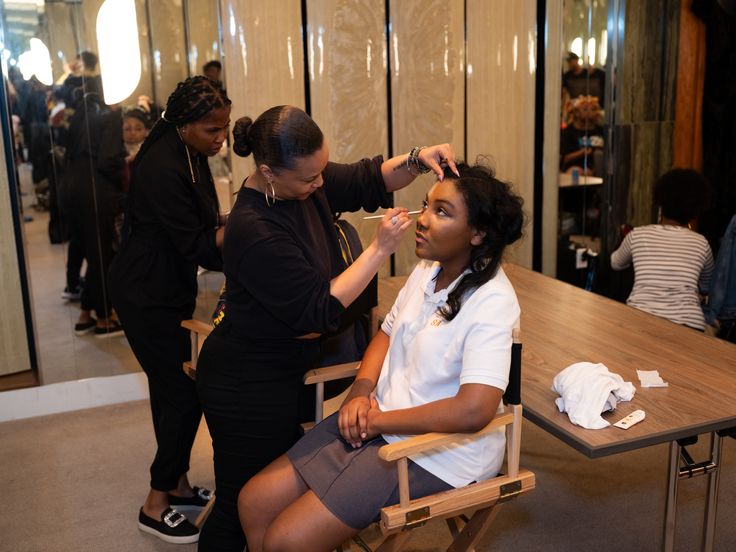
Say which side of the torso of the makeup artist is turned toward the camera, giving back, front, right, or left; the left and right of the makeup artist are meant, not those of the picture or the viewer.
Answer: right

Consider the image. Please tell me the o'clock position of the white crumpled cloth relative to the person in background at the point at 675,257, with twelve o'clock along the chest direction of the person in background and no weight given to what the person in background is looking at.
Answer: The white crumpled cloth is roughly at 6 o'clock from the person in background.

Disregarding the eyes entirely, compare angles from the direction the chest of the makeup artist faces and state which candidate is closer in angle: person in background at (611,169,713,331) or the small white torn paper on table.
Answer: the small white torn paper on table

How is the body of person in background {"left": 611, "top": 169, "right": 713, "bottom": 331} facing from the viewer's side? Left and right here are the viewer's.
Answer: facing away from the viewer

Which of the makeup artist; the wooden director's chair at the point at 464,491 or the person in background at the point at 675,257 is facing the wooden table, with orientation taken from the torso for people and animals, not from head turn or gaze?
the makeup artist

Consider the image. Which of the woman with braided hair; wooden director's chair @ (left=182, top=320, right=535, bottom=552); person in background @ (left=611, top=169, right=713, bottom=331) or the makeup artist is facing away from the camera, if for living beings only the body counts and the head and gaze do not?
the person in background

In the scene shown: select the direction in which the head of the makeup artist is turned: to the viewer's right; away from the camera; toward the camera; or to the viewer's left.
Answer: to the viewer's right

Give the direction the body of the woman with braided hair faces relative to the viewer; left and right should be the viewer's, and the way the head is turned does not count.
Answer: facing to the right of the viewer

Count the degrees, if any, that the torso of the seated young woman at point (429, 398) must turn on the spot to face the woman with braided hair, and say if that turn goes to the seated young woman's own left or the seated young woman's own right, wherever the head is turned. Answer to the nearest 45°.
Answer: approximately 90° to the seated young woman's own right

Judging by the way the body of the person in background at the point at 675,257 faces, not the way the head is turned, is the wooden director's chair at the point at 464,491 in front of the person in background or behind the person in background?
behind

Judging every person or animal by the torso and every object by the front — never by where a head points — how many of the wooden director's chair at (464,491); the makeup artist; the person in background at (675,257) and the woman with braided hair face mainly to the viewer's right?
2

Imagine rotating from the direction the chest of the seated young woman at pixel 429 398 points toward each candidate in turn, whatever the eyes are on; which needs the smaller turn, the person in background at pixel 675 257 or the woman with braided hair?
the woman with braided hair

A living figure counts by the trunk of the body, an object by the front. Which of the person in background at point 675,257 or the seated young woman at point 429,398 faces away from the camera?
the person in background

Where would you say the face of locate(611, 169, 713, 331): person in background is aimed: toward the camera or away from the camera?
away from the camera
